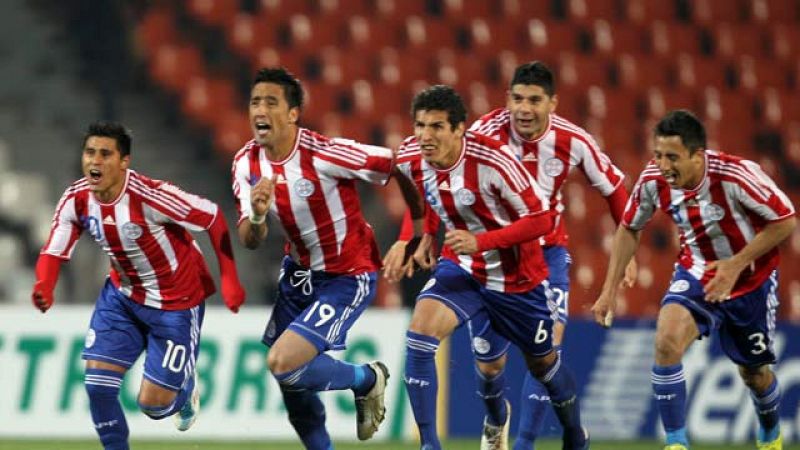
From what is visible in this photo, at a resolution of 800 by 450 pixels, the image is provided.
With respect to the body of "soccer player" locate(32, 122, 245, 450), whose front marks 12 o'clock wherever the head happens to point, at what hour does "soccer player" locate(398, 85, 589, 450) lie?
"soccer player" locate(398, 85, 589, 450) is roughly at 8 o'clock from "soccer player" locate(32, 122, 245, 450).

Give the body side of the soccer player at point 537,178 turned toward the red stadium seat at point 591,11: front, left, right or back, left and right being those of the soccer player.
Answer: back

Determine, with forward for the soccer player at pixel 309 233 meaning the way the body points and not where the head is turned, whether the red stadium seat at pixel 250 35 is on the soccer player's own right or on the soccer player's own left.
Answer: on the soccer player's own right

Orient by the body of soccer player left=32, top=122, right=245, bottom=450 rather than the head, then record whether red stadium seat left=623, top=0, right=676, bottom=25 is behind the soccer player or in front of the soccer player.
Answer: behind

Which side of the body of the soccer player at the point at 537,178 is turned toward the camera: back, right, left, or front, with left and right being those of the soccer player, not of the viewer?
front

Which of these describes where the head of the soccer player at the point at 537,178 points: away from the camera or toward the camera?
toward the camera

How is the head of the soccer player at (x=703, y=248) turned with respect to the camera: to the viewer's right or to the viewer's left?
to the viewer's left

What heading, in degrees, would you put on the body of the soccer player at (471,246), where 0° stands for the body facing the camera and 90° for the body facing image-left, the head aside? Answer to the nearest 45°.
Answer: approximately 45°

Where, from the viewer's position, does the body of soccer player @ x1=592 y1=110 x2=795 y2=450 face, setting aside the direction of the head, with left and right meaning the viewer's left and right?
facing the viewer and to the left of the viewer

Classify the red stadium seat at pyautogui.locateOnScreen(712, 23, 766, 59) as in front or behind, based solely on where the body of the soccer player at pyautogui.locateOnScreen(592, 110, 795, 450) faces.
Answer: behind

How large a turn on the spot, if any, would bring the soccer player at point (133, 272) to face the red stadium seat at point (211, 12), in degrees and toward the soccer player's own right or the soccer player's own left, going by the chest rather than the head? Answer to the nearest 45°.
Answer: approximately 135° to the soccer player's own right

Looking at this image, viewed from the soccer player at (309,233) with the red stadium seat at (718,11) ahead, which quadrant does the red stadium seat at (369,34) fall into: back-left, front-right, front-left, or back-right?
front-left
